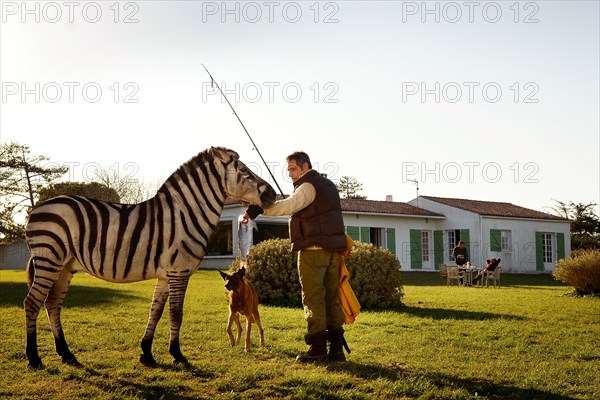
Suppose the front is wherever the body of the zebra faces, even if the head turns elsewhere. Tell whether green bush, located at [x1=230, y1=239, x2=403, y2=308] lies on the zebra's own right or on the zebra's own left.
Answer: on the zebra's own left

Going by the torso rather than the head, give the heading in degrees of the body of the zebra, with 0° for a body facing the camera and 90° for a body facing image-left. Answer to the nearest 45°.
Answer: approximately 270°

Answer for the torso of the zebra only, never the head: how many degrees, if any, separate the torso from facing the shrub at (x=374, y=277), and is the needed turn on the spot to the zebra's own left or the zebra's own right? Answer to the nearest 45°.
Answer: approximately 45° to the zebra's own left

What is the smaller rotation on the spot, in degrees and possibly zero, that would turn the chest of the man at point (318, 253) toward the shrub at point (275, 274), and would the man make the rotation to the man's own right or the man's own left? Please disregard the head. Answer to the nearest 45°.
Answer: approximately 90° to the man's own right

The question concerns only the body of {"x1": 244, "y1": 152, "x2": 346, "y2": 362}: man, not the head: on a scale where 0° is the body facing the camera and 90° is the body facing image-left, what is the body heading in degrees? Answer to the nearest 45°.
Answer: approximately 90°

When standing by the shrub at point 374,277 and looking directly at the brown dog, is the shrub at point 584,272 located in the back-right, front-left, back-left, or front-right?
back-left

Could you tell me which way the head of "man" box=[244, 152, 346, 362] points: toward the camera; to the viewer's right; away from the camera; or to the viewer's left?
to the viewer's left

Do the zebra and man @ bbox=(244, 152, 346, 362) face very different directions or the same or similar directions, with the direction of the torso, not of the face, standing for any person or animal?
very different directions

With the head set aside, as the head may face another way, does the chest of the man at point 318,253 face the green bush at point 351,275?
no

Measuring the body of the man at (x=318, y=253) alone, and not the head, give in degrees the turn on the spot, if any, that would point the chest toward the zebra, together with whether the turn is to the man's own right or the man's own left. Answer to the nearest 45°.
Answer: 0° — they already face it

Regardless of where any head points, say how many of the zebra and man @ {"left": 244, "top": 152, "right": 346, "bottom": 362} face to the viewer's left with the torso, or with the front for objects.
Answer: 1

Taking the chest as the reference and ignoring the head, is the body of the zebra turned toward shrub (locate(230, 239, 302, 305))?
no

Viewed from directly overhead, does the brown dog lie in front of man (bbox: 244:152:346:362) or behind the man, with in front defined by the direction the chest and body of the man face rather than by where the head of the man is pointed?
in front

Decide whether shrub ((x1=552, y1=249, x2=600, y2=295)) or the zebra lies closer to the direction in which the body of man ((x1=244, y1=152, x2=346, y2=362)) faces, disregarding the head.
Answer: the zebra
